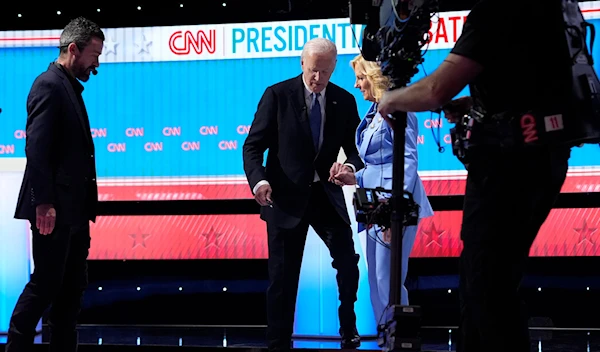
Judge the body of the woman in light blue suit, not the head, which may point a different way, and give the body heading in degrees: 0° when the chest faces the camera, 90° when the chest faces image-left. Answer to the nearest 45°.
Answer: approximately 90°

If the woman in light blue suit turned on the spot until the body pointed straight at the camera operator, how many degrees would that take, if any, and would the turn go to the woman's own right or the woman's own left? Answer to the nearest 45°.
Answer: approximately 90° to the woman's own left

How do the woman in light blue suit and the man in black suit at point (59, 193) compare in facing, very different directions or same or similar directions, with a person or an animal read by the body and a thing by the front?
very different directions

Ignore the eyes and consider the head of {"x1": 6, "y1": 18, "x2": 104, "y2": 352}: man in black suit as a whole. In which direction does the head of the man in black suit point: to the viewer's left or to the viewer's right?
to the viewer's right

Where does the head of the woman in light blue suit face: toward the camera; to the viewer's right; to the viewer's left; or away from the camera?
to the viewer's left

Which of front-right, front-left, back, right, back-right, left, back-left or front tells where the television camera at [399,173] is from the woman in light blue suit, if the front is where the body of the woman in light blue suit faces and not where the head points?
left
